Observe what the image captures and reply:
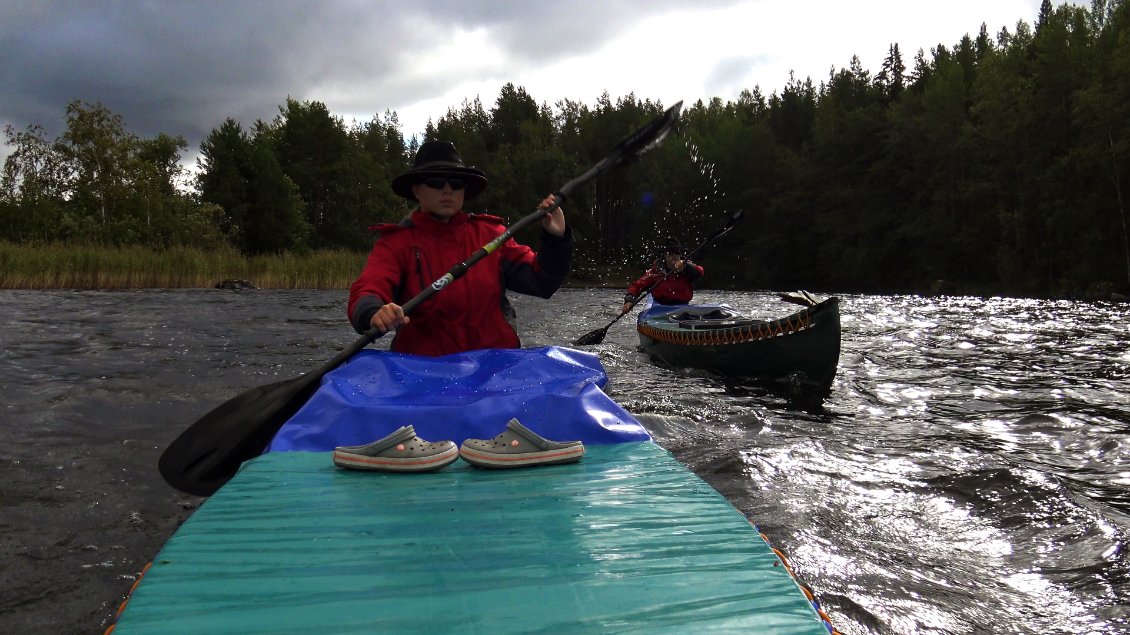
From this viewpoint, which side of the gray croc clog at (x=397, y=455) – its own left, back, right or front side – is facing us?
right

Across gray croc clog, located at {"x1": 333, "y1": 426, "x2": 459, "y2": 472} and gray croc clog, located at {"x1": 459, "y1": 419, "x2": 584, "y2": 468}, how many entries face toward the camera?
0

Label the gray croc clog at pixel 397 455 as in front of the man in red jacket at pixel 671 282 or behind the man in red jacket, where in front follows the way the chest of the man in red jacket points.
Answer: in front

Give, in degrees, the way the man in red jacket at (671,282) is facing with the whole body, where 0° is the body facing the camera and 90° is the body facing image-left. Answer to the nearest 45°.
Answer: approximately 0°

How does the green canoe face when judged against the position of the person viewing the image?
facing the viewer and to the right of the viewer

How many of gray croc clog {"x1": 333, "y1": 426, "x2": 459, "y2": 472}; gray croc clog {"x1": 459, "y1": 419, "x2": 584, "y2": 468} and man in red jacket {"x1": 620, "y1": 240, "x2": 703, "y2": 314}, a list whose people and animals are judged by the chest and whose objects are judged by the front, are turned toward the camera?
1

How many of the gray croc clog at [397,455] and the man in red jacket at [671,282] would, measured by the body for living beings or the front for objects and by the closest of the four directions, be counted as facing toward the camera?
1
